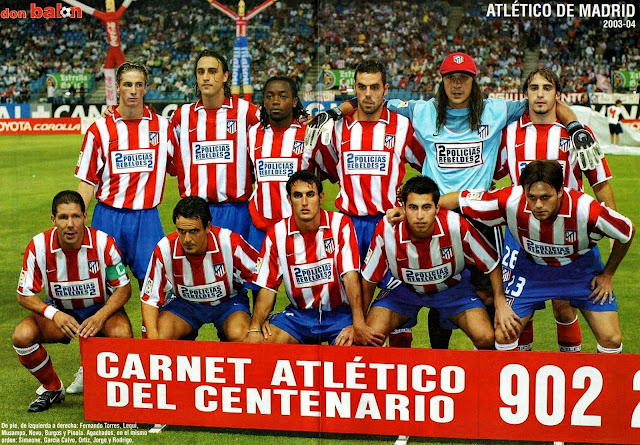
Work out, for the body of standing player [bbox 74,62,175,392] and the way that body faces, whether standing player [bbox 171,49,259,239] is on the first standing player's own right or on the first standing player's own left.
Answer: on the first standing player's own left

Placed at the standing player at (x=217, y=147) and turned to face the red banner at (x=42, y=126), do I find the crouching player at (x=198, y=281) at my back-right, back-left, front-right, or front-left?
back-left

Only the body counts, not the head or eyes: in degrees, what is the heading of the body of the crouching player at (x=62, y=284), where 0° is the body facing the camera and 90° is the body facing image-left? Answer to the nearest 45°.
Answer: approximately 0°

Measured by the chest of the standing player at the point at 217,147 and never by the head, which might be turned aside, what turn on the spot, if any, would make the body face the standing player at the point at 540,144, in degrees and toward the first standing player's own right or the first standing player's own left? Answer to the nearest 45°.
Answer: approximately 90° to the first standing player's own left

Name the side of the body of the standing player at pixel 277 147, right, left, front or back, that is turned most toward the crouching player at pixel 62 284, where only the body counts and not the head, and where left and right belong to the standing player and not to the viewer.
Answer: right

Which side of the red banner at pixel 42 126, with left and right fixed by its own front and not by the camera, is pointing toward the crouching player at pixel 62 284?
front

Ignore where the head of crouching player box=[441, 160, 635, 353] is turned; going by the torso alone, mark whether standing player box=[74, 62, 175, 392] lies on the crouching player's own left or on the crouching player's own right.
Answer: on the crouching player's own right

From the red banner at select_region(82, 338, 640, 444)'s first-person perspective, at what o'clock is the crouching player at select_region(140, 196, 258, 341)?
The crouching player is roughly at 4 o'clock from the red banner.

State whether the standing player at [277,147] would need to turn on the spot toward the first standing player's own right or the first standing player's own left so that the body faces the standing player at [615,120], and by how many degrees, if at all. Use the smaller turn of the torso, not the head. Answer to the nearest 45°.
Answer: approximately 135° to the first standing player's own left
